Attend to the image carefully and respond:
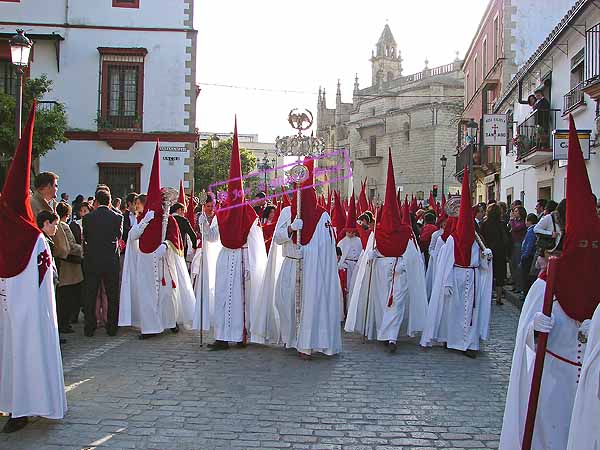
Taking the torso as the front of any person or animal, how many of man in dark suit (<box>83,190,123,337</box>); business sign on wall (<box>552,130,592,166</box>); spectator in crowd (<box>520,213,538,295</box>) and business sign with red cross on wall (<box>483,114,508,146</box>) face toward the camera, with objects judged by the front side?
2

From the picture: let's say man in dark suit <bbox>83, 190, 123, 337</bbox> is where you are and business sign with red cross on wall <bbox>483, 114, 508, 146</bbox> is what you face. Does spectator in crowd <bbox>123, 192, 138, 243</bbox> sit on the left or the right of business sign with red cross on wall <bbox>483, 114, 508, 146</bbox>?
left

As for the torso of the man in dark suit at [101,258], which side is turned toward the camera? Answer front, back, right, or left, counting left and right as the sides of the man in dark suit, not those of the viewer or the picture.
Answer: back

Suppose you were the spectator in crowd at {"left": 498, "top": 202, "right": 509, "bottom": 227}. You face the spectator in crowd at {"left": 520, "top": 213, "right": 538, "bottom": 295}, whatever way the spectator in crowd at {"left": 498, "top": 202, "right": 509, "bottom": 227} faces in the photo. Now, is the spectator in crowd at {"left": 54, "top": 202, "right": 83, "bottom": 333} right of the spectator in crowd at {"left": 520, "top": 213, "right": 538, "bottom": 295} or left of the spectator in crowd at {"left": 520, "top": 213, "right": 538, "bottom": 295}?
right

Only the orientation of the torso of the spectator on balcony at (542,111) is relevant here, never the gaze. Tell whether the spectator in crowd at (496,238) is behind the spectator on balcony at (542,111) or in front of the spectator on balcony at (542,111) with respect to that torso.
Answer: in front

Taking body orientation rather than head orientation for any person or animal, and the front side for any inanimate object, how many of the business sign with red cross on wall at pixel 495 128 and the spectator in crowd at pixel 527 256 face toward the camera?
1

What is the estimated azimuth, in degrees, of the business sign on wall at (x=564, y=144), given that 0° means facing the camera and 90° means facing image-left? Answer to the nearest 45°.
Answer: approximately 0°

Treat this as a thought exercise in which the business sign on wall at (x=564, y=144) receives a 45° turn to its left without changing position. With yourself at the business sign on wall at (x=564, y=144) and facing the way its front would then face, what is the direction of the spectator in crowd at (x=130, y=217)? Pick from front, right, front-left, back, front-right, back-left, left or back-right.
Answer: right

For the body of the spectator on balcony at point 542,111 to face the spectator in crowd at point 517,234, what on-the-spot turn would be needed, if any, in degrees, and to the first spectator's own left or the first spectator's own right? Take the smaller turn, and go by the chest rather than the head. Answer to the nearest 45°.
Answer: approximately 45° to the first spectator's own left

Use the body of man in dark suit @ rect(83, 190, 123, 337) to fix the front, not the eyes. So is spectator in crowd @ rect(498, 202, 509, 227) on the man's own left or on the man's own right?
on the man's own right
